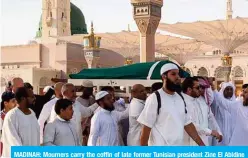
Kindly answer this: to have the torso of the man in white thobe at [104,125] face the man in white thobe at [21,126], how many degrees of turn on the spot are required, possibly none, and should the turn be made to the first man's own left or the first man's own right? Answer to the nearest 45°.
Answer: approximately 90° to the first man's own right

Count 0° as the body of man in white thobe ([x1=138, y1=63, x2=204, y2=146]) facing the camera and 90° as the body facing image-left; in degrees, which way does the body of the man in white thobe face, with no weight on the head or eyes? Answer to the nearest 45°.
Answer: approximately 315°

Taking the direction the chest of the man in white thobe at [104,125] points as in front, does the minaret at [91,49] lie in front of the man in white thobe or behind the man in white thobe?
behind

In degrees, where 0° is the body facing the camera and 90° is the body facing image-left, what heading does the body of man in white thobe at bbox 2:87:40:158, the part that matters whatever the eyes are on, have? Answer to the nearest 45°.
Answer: approximately 315°

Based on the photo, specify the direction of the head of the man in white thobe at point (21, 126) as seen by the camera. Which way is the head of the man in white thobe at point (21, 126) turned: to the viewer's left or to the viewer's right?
to the viewer's right

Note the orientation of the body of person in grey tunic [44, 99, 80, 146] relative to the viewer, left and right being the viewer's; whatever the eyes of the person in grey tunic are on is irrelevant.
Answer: facing the viewer and to the right of the viewer
